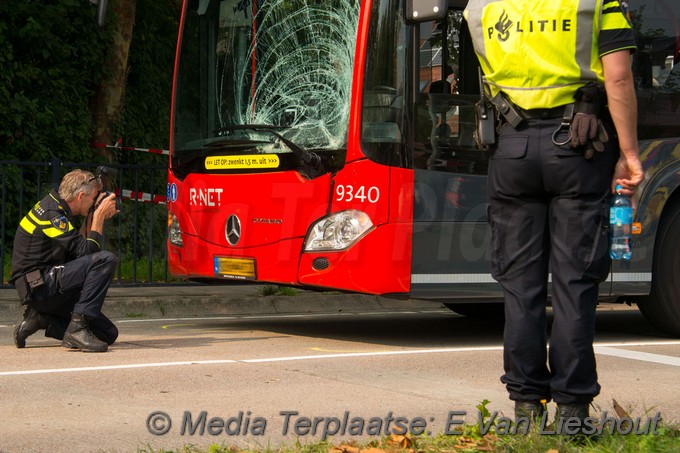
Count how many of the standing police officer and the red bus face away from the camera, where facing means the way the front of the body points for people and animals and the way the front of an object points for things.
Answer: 1

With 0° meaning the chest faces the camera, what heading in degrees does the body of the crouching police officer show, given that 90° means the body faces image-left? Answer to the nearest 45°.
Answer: approximately 270°

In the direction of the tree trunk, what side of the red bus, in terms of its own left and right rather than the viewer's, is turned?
right

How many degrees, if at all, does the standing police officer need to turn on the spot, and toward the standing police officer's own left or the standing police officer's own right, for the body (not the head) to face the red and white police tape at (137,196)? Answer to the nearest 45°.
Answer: approximately 45° to the standing police officer's own left

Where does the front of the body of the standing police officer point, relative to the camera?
away from the camera

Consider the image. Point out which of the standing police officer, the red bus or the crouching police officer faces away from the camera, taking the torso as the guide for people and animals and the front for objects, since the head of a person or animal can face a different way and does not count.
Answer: the standing police officer

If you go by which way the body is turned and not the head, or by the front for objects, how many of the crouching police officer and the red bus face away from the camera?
0

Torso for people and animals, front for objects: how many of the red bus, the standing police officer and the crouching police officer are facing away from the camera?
1

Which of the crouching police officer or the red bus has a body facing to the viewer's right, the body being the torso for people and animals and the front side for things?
the crouching police officer

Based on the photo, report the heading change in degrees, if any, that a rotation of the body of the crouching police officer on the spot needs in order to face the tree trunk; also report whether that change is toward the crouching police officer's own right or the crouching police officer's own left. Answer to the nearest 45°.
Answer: approximately 90° to the crouching police officer's own left

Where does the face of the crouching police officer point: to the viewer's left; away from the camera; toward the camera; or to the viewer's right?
to the viewer's right

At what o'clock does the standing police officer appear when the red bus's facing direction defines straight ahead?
The standing police officer is roughly at 10 o'clock from the red bus.

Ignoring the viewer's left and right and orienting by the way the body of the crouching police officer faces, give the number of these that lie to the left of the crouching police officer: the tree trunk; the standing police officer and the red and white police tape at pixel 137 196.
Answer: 2

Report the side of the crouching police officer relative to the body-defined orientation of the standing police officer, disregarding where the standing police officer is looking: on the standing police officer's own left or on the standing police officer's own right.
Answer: on the standing police officer's own left

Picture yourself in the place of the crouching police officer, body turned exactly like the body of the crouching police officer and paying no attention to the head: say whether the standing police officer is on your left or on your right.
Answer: on your right
